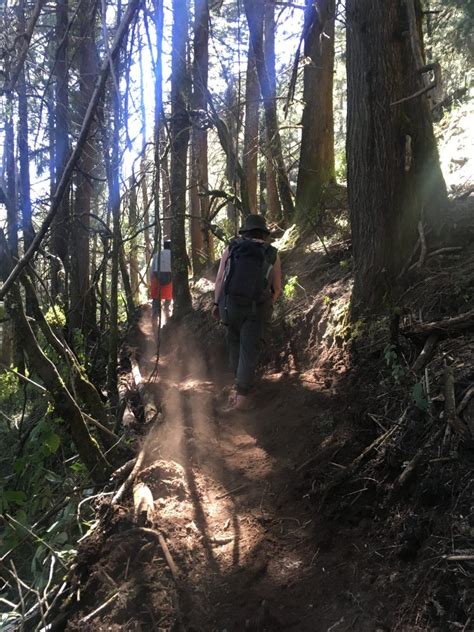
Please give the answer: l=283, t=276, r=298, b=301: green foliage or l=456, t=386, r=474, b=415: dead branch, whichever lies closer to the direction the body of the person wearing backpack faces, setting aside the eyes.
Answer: the green foliage

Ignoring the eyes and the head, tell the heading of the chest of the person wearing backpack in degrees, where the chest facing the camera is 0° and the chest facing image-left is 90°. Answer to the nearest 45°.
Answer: approximately 180°

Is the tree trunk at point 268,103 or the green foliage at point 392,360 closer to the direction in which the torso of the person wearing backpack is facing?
the tree trunk

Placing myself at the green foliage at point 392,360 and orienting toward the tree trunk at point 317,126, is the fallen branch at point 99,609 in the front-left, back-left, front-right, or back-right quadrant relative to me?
back-left

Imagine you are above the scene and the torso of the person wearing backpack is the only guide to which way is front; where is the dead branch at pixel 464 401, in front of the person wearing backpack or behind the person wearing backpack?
behind

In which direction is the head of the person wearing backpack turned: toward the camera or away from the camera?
away from the camera

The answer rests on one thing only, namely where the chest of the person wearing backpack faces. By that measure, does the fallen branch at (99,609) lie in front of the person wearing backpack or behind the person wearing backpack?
behind
